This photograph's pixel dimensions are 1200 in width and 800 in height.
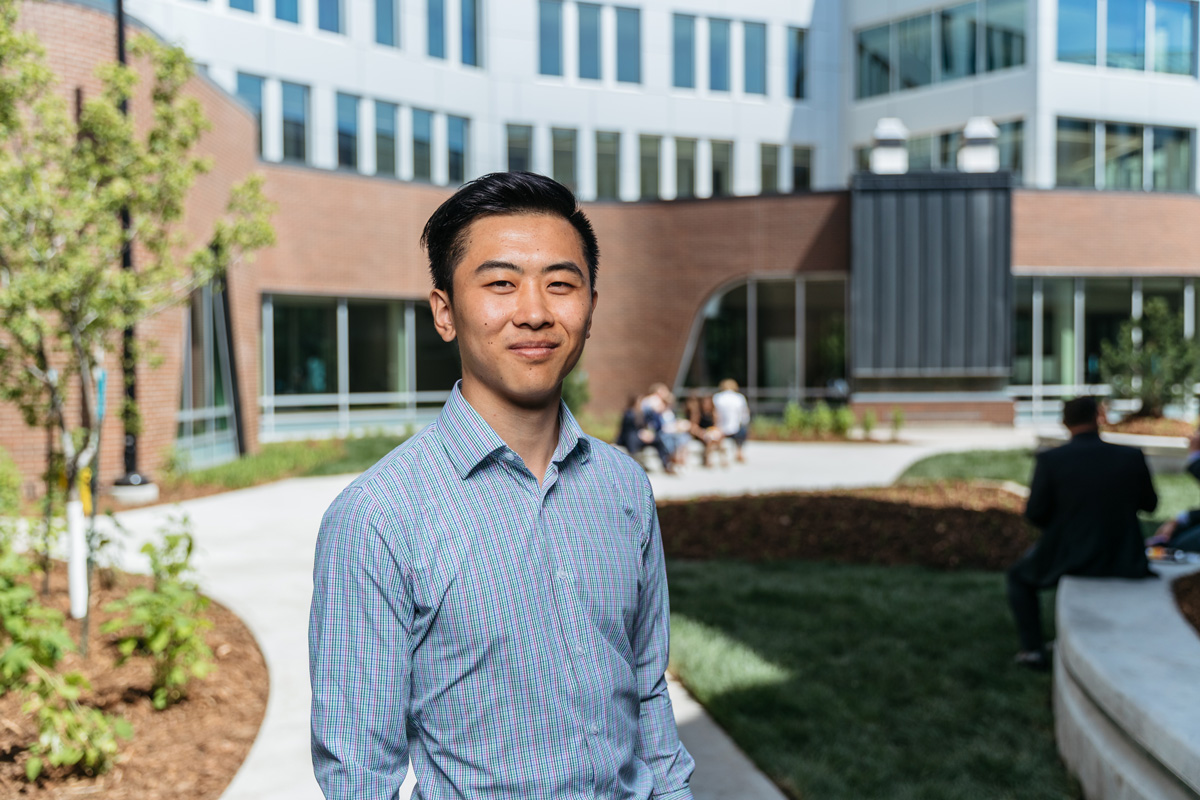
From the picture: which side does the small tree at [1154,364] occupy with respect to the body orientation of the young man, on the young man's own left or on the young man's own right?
on the young man's own left

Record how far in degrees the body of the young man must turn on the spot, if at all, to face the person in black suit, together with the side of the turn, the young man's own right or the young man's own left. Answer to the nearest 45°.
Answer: approximately 90° to the young man's own left

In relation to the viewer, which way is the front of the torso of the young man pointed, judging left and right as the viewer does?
facing the viewer and to the right of the viewer

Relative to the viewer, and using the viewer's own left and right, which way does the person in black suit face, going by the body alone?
facing away from the viewer

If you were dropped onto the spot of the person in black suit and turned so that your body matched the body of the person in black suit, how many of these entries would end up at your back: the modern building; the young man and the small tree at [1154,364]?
1

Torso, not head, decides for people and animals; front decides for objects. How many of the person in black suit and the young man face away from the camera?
1

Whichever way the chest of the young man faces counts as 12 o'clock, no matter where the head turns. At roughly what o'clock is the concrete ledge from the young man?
The concrete ledge is roughly at 9 o'clock from the young man.

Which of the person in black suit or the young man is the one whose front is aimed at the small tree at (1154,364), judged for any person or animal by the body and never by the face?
the person in black suit

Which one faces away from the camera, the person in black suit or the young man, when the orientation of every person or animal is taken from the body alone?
the person in black suit

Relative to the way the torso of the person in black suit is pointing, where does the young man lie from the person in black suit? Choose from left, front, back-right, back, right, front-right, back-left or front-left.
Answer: back
